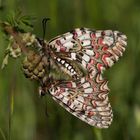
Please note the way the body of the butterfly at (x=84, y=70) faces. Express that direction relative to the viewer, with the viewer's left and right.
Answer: facing to the left of the viewer
